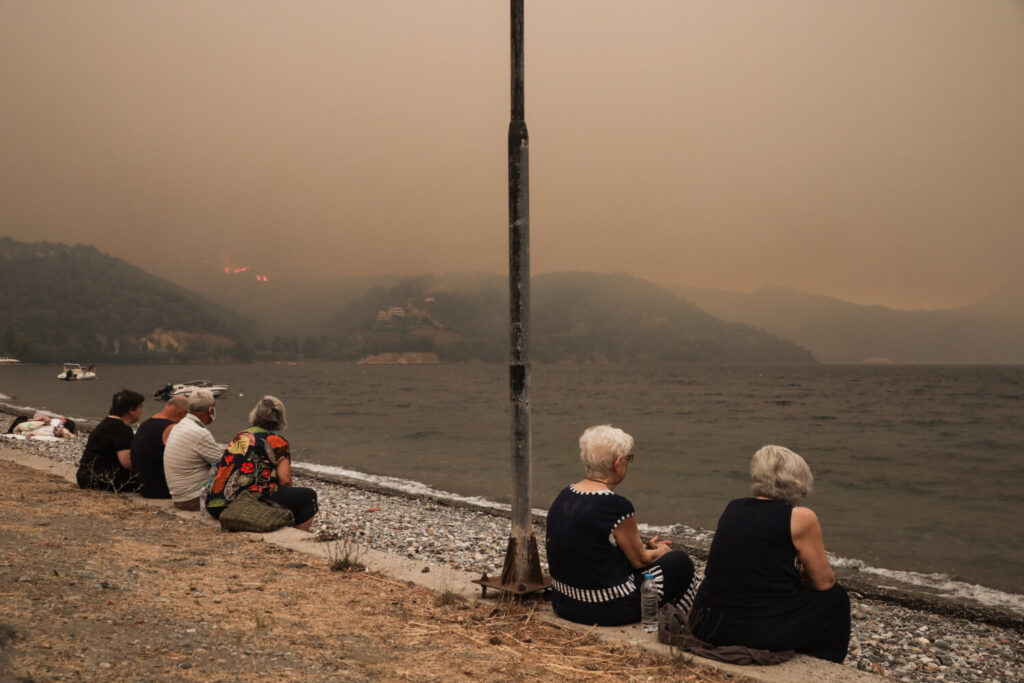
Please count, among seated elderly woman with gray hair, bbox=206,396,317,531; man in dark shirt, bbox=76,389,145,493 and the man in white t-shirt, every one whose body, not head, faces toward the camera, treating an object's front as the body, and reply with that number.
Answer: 0

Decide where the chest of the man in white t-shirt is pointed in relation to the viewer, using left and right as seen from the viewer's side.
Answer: facing away from the viewer and to the right of the viewer

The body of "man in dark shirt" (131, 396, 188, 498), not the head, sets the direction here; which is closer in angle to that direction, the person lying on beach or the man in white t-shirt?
the person lying on beach

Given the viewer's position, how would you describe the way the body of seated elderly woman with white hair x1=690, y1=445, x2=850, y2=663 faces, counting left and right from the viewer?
facing away from the viewer and to the right of the viewer

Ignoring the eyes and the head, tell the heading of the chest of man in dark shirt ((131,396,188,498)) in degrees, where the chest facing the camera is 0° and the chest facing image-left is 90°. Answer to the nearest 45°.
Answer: approximately 225°

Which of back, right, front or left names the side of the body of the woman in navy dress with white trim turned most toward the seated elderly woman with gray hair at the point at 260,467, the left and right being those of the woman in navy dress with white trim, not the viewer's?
left

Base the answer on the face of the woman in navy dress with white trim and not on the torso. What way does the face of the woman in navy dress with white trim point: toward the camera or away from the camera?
away from the camera

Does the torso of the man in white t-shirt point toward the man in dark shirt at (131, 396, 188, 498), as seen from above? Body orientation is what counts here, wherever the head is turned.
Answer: no

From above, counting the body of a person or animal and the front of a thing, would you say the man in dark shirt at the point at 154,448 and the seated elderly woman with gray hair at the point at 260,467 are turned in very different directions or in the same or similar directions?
same or similar directions

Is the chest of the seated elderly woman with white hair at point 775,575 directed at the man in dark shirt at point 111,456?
no

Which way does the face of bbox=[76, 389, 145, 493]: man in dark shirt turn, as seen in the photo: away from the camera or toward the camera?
away from the camera

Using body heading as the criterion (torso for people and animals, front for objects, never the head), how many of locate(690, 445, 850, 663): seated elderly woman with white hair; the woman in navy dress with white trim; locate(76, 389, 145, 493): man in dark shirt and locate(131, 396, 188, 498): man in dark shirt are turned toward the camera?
0

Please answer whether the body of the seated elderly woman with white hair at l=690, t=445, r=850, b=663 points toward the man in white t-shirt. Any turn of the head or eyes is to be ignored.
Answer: no

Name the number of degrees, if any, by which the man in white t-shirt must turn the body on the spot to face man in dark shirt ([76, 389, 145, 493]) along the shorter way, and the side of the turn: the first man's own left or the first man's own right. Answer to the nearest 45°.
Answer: approximately 90° to the first man's own left

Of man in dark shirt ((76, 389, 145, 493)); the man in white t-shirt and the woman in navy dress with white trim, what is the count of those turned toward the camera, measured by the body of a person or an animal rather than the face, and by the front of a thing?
0

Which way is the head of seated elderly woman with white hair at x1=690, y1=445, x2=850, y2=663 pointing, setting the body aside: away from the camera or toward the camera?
away from the camera

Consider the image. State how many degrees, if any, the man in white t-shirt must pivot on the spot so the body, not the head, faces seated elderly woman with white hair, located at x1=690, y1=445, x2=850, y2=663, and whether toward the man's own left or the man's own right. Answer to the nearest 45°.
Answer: approximately 90° to the man's own right

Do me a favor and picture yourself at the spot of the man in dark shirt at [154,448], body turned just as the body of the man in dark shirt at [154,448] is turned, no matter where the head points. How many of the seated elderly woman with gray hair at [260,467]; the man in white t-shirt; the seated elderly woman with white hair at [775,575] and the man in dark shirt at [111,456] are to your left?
1

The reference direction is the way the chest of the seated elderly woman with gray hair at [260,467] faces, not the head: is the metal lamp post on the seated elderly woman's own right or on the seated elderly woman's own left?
on the seated elderly woman's own right
